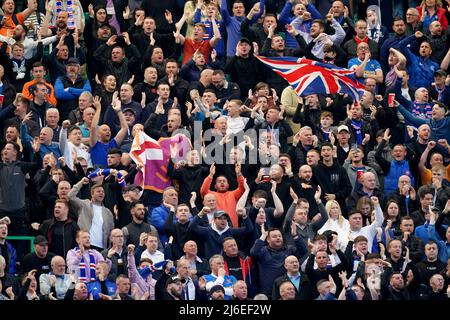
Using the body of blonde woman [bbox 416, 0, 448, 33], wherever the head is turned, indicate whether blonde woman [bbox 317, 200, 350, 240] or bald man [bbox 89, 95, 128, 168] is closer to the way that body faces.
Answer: the blonde woman

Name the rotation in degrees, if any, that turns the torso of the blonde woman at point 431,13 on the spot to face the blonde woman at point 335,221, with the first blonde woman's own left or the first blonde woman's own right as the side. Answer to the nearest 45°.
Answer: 0° — they already face them

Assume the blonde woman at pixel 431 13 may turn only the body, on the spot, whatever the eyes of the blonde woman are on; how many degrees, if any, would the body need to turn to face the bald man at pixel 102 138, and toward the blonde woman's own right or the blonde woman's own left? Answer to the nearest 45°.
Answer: approximately 45° to the blonde woman's own right

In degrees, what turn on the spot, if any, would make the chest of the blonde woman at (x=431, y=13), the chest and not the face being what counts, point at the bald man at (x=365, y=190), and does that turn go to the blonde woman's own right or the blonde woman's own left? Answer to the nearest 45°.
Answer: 0° — they already face them

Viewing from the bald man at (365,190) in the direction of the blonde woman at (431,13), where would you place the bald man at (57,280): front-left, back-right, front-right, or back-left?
back-left

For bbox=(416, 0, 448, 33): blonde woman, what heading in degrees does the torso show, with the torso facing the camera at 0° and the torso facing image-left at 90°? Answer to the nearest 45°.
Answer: approximately 0°
